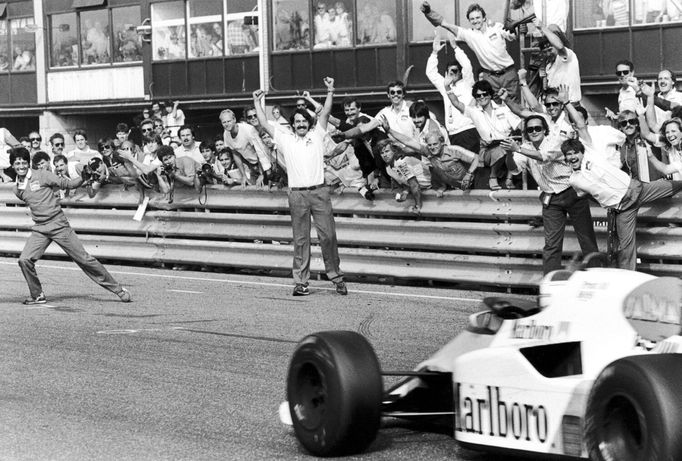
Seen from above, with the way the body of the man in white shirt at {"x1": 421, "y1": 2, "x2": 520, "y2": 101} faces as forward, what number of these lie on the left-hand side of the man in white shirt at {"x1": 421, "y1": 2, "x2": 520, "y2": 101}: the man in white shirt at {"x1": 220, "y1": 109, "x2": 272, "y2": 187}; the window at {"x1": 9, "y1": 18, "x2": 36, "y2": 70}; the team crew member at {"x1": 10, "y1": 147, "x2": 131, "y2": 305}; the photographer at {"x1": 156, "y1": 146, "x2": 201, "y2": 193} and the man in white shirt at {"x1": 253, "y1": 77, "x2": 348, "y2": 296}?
0

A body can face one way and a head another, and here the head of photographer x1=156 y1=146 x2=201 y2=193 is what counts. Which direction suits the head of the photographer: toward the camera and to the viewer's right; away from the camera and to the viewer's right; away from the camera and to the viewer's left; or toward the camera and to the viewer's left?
toward the camera and to the viewer's right

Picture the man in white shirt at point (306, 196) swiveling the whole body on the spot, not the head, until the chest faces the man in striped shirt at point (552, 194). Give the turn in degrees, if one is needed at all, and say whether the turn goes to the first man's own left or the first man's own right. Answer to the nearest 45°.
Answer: approximately 45° to the first man's own left

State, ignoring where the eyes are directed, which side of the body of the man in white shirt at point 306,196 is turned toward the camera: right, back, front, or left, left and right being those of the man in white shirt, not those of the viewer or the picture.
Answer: front

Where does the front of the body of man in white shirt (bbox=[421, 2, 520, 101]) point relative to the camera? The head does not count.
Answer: toward the camera

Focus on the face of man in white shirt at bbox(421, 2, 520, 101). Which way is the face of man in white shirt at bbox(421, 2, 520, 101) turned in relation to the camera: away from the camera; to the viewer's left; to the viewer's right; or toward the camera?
toward the camera

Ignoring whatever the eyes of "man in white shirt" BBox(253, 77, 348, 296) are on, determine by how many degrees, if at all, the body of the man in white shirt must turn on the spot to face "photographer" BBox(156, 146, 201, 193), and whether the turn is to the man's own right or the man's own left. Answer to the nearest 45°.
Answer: approximately 135° to the man's own right

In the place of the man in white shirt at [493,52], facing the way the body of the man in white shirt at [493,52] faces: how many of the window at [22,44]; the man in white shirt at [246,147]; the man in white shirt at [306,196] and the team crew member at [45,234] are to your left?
0

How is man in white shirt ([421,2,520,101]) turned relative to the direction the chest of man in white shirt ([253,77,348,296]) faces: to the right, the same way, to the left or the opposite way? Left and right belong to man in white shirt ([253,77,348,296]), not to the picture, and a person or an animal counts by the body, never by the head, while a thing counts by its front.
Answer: the same way

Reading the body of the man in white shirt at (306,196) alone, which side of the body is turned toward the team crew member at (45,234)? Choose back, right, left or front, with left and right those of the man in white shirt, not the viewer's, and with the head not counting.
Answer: right

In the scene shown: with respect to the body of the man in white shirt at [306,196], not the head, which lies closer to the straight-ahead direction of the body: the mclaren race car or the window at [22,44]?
the mclaren race car

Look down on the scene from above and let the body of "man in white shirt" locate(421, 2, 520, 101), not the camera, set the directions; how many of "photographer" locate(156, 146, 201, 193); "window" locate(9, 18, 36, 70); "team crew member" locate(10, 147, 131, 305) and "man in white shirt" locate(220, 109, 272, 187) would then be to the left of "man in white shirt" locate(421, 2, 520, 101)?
0

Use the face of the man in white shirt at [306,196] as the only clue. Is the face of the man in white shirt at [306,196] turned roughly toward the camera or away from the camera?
toward the camera

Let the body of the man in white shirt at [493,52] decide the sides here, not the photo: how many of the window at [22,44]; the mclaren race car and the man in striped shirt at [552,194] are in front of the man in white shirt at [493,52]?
2

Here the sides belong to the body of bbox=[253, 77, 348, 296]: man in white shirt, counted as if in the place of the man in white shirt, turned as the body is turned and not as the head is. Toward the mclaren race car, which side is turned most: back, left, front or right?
front

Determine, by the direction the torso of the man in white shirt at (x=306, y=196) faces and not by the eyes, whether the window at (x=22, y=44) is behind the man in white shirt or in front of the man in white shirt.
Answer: behind

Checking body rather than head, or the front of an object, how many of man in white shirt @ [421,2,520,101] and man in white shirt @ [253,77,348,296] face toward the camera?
2

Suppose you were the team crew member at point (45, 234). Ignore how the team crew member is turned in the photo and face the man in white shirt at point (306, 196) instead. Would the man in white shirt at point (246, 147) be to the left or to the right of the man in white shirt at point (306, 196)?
left

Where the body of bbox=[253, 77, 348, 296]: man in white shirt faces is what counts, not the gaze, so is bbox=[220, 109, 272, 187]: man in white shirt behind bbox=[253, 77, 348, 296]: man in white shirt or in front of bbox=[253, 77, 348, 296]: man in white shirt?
behind
